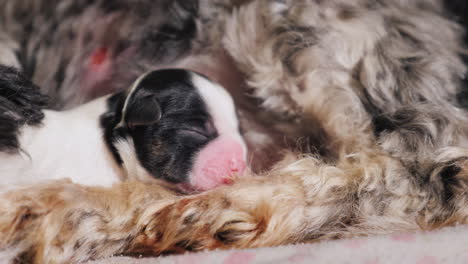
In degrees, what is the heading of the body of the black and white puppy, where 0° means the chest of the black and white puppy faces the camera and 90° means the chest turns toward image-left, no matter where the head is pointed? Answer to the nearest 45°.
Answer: approximately 270°
